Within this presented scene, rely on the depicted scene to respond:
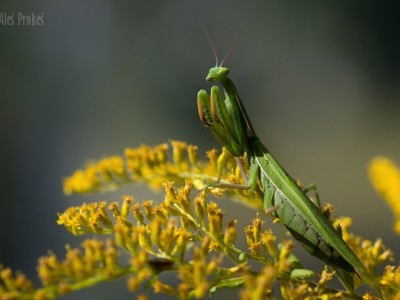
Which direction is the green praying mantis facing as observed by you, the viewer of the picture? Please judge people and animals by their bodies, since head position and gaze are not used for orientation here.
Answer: facing to the left of the viewer

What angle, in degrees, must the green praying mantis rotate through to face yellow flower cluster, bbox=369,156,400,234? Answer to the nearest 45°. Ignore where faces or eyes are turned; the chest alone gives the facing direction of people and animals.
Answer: approximately 135° to its right
